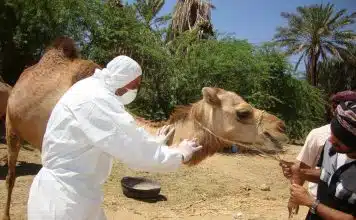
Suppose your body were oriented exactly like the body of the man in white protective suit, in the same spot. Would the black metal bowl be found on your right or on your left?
on your left

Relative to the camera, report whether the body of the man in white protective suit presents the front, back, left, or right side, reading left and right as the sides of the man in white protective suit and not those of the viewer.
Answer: right

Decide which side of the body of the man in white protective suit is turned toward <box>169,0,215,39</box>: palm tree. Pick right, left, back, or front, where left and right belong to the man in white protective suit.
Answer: left

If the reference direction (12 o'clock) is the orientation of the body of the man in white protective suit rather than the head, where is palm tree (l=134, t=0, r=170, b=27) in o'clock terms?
The palm tree is roughly at 9 o'clock from the man in white protective suit.

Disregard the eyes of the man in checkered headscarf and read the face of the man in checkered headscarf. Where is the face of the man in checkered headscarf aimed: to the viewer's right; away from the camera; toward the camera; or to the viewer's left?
to the viewer's left

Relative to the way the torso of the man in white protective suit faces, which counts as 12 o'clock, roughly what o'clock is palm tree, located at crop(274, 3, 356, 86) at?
The palm tree is roughly at 10 o'clock from the man in white protective suit.
